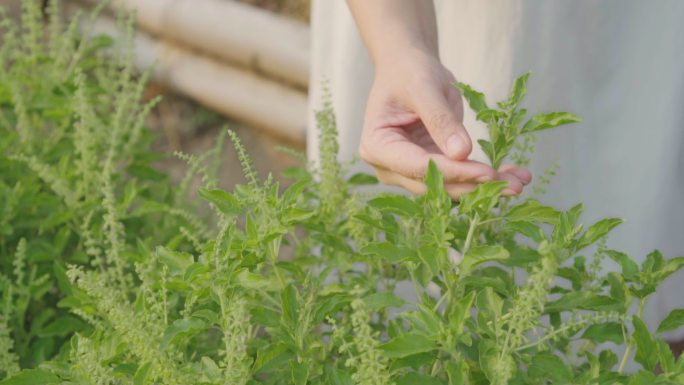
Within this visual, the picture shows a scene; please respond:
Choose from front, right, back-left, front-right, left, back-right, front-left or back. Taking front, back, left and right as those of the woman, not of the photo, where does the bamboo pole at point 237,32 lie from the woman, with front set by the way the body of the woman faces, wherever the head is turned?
back-right

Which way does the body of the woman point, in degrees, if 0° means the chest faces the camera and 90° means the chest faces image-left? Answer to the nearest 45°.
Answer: approximately 0°

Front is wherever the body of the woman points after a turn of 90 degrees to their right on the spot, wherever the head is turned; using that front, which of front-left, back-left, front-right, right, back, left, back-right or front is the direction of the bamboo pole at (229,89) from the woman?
front-right
